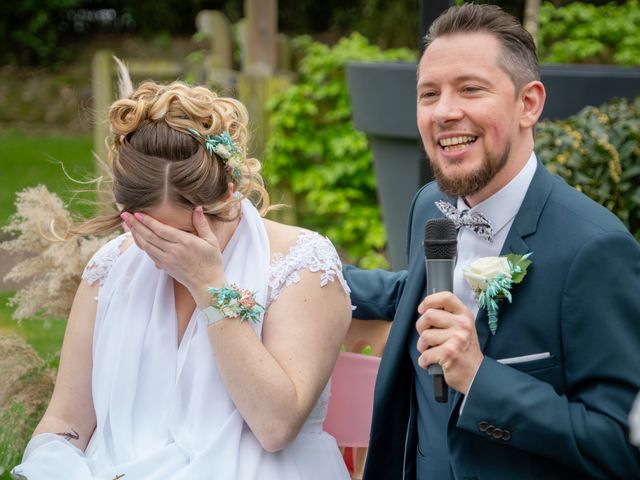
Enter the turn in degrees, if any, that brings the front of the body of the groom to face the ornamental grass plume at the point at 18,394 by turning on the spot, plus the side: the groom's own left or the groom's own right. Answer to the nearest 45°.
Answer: approximately 45° to the groom's own right

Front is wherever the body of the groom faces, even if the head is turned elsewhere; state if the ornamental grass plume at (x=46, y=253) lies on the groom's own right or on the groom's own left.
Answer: on the groom's own right

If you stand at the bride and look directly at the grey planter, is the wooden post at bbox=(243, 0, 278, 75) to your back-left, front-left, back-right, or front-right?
front-left

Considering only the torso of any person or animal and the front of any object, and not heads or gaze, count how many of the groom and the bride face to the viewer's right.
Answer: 0

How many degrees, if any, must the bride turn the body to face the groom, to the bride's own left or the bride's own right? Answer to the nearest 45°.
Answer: approximately 90° to the bride's own left

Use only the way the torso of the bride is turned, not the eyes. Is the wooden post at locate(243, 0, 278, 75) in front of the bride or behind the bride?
behind

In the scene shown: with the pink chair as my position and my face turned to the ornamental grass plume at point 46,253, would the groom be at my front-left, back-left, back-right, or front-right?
back-left

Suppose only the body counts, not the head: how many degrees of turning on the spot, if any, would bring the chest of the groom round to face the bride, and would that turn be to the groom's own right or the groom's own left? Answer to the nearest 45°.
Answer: approximately 45° to the groom's own right

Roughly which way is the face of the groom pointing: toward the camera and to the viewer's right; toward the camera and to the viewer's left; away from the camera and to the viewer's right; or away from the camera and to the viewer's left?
toward the camera and to the viewer's left

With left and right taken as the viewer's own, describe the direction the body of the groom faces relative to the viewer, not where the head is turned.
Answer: facing the viewer and to the left of the viewer

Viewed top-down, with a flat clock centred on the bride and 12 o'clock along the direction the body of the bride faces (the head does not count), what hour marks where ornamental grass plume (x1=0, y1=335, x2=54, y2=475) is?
The ornamental grass plume is roughly at 3 o'clock from the bride.

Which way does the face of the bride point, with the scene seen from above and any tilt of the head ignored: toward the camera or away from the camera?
toward the camera

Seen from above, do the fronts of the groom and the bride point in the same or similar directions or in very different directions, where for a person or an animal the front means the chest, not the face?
same or similar directions

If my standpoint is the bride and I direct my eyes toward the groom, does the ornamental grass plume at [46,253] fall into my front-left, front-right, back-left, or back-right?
back-left

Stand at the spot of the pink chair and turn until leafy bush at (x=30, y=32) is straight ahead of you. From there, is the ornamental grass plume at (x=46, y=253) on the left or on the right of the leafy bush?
left
